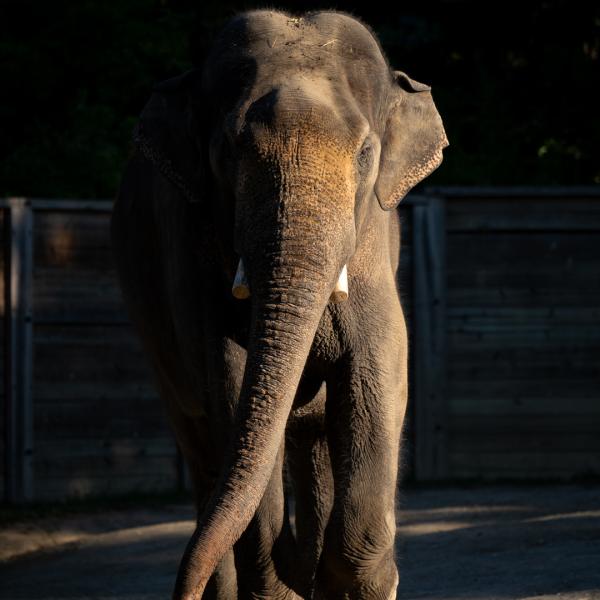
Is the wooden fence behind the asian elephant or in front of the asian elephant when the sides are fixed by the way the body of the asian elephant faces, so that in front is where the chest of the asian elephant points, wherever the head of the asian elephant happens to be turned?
behind

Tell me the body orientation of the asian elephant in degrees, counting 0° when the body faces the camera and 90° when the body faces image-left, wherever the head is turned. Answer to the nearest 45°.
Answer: approximately 0°
